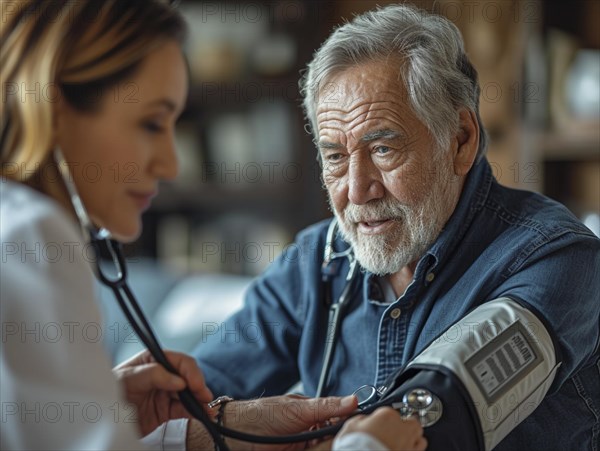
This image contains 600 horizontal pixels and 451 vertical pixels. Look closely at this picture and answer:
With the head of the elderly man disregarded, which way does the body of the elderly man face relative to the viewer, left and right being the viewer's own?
facing the viewer and to the left of the viewer

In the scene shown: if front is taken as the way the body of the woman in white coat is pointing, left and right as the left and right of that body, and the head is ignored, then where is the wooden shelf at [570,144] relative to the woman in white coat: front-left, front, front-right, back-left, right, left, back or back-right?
front-left

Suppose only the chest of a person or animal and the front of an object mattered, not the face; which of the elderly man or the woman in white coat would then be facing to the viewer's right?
the woman in white coat

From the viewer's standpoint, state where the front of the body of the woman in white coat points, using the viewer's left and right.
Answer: facing to the right of the viewer

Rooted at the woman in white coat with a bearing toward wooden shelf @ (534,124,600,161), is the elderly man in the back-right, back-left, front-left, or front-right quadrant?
front-right

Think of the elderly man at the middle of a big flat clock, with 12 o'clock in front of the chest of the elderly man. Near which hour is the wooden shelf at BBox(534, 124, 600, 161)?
The wooden shelf is roughly at 5 o'clock from the elderly man.

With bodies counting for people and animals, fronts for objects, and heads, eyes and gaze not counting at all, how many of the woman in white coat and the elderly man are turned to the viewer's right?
1

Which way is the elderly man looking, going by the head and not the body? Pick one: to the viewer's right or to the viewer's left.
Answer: to the viewer's left

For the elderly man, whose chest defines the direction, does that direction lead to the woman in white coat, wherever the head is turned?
yes

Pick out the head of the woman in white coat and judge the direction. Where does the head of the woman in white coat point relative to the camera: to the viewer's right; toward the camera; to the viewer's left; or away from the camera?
to the viewer's right
